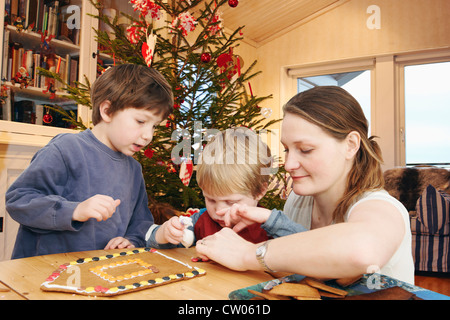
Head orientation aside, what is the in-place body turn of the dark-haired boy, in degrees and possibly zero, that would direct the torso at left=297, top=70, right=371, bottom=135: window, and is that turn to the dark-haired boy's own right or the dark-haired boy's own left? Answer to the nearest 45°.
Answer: approximately 90° to the dark-haired boy's own left

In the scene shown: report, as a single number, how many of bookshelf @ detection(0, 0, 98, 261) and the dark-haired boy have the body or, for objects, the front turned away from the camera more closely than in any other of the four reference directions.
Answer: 0

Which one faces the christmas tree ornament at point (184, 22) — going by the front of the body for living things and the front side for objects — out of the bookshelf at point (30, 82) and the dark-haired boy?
the bookshelf

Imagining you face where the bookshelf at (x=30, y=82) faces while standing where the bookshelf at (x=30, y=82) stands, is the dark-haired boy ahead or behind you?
ahead

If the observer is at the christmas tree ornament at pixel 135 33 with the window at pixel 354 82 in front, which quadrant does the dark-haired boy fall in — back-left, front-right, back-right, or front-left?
back-right

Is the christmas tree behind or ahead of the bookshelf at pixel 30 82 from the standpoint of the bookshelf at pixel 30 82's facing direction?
ahead

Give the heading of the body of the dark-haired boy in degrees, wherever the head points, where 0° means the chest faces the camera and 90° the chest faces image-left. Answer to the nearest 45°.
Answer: approximately 315°

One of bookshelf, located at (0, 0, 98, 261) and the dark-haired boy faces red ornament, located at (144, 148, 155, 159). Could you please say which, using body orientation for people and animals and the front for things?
the bookshelf

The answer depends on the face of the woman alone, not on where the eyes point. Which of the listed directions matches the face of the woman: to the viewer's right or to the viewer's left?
to the viewer's left

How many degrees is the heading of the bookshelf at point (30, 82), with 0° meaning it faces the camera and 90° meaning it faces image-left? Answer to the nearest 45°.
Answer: approximately 315°

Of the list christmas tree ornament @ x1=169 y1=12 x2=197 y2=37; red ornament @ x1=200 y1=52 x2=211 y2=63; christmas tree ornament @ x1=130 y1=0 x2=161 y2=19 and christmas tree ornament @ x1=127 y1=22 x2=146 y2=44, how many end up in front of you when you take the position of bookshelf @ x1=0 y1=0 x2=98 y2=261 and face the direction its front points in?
4

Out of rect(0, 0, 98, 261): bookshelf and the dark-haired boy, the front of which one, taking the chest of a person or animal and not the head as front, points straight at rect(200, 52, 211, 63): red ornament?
the bookshelf
